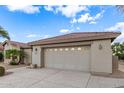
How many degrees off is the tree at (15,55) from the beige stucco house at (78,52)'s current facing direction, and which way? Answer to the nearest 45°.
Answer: approximately 90° to its right

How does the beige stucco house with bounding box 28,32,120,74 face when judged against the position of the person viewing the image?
facing the viewer and to the left of the viewer
